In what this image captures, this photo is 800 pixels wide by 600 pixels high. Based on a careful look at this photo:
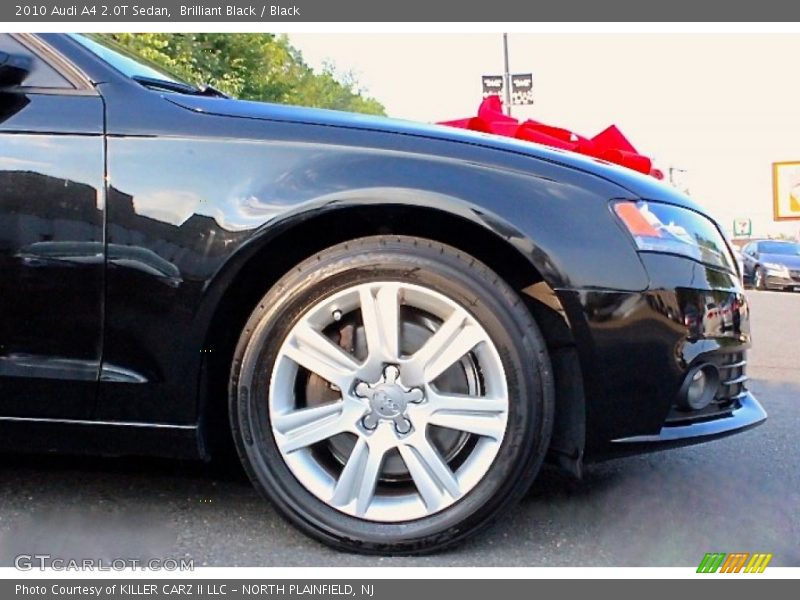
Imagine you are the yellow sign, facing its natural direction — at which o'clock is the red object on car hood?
The red object on car hood is roughly at 12 o'clock from the yellow sign.

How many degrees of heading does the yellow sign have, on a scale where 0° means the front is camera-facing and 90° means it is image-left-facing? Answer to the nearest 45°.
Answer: approximately 0°

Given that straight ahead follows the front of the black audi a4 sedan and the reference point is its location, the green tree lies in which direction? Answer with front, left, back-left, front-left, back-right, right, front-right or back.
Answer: left

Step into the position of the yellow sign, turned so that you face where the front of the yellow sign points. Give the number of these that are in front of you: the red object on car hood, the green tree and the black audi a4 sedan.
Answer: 3

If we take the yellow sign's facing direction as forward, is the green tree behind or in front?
in front

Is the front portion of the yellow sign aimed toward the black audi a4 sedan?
yes

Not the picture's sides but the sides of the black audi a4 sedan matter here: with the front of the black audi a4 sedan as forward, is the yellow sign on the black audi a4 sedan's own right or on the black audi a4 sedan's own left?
on the black audi a4 sedan's own left

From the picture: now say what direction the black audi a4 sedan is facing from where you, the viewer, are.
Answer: facing to the right of the viewer

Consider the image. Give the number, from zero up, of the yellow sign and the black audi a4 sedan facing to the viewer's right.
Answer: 1
